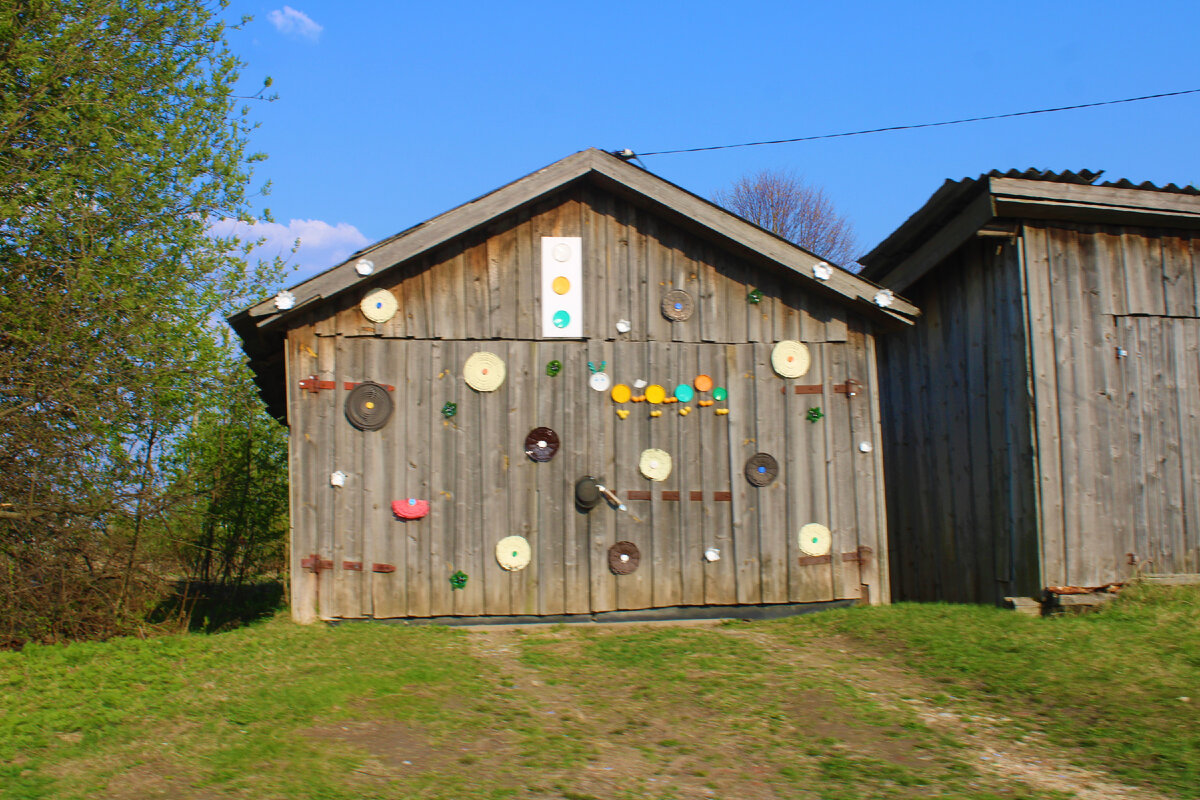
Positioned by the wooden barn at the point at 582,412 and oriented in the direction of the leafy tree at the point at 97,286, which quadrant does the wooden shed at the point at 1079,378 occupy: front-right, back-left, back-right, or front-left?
back-right

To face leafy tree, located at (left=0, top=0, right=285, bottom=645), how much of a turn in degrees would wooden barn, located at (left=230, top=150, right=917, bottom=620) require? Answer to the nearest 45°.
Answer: approximately 90° to its right

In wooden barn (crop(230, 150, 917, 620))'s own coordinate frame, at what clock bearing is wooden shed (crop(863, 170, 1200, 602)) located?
The wooden shed is roughly at 9 o'clock from the wooden barn.

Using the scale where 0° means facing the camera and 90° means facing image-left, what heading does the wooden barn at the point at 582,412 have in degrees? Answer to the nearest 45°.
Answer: approximately 0°
